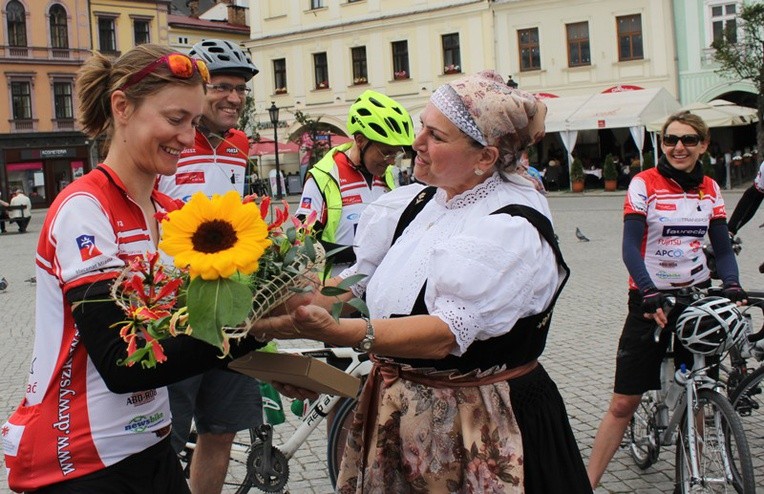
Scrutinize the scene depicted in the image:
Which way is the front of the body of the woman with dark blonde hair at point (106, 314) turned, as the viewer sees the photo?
to the viewer's right

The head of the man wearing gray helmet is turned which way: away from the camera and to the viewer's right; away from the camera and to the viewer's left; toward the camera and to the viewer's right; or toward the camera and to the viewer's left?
toward the camera and to the viewer's right

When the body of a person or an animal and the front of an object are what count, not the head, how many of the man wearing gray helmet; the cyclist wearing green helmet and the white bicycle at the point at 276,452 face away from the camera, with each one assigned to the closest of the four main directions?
0

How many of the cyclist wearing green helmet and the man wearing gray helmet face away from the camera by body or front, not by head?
0

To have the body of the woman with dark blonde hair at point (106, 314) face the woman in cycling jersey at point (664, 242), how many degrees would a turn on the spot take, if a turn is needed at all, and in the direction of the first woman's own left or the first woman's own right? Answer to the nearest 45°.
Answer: approximately 45° to the first woman's own left

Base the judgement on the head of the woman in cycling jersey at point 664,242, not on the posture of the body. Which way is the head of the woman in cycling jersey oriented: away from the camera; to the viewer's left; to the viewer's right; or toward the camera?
toward the camera

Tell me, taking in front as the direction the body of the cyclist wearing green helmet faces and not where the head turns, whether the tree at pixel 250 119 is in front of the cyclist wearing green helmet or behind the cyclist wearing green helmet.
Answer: behind

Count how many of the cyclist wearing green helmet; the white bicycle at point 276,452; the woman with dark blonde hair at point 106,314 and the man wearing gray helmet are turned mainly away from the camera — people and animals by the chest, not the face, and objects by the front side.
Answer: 0

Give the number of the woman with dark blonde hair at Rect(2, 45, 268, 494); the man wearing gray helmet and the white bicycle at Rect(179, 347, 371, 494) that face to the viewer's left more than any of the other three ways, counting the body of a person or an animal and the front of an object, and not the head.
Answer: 0

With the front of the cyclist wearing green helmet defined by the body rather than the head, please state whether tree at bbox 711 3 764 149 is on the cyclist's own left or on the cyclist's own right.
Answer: on the cyclist's own left

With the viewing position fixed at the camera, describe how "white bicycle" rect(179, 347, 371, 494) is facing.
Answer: facing the viewer and to the right of the viewer
